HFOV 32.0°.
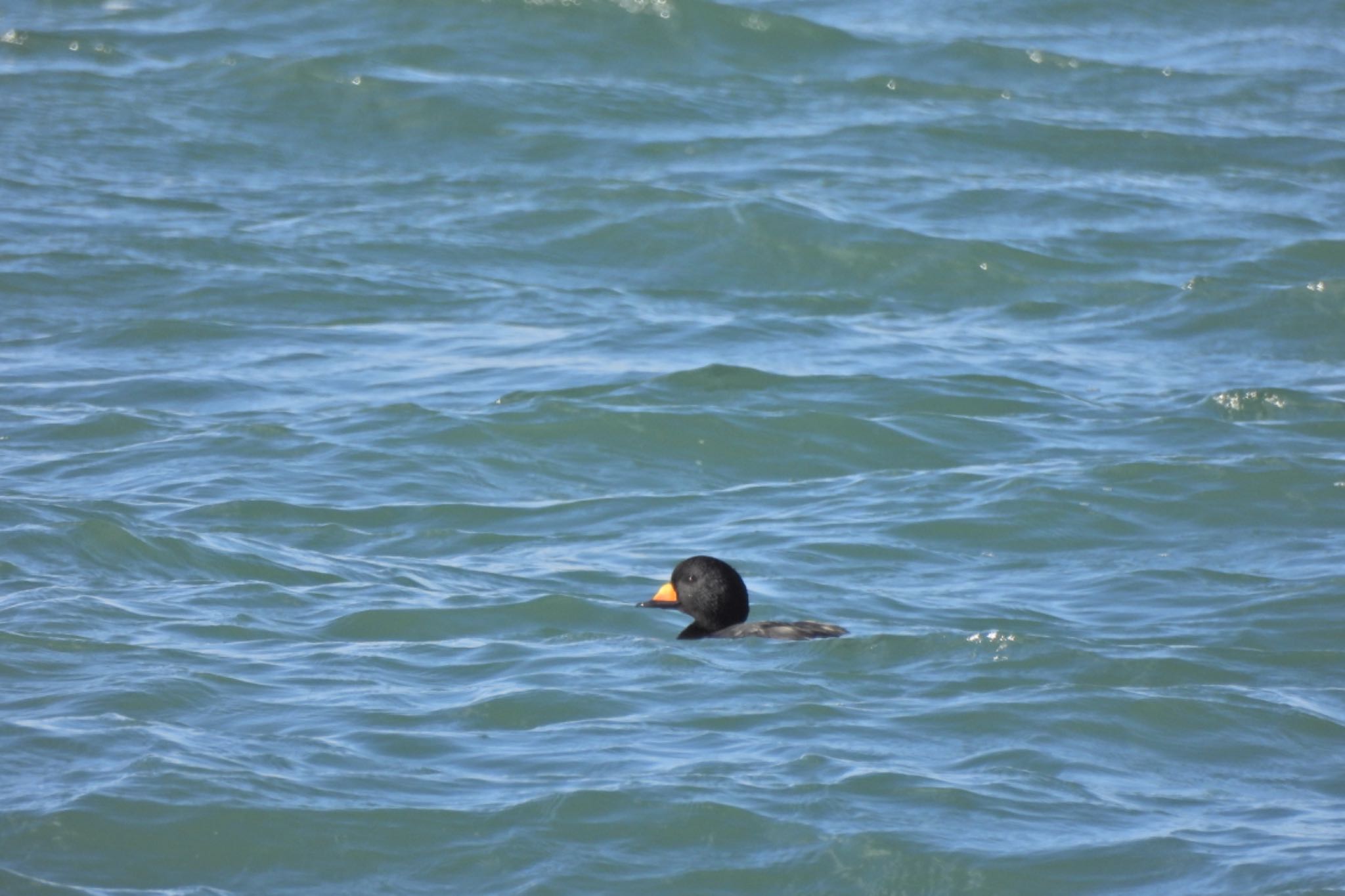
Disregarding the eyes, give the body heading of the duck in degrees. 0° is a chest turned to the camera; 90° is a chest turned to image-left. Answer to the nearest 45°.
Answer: approximately 90°
